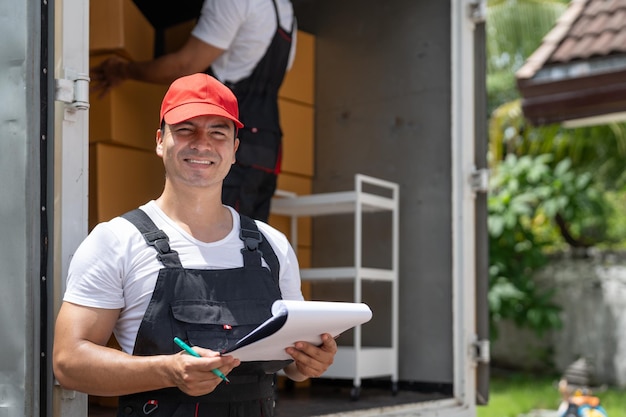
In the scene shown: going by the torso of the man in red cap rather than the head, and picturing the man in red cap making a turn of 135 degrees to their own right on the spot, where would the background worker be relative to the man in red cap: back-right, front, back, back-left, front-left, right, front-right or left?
right

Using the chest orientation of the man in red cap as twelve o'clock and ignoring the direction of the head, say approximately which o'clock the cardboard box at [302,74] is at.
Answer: The cardboard box is roughly at 8 o'clock from the man in red cap.

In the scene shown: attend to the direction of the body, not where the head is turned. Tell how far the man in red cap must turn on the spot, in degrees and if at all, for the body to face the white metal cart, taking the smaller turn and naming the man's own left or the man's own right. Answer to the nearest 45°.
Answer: approximately 135° to the man's own left

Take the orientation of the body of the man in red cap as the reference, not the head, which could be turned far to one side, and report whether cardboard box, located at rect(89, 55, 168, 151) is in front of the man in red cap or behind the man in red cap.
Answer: behind

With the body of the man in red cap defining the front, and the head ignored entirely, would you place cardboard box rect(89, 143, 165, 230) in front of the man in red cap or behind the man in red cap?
behind

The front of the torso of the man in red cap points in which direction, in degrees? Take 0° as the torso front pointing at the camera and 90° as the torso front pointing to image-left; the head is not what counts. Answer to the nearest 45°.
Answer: approximately 315°

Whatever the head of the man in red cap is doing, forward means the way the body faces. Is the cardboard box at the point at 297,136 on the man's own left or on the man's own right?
on the man's own left
